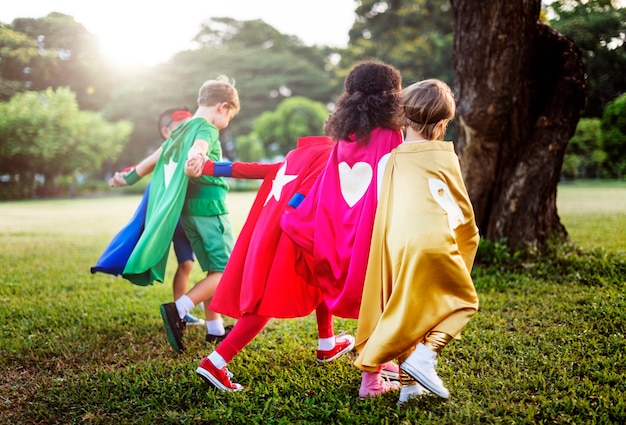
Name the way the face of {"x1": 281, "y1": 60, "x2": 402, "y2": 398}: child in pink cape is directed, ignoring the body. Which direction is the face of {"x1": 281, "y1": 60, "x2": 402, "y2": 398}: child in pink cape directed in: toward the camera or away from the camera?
away from the camera

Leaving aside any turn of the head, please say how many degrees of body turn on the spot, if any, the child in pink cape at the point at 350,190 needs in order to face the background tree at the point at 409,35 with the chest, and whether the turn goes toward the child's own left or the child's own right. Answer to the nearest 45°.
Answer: approximately 45° to the child's own left

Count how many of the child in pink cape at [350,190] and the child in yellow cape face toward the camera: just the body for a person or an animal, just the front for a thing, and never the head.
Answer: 0

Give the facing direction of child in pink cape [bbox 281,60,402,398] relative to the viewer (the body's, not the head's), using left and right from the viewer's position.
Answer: facing away from the viewer and to the right of the viewer

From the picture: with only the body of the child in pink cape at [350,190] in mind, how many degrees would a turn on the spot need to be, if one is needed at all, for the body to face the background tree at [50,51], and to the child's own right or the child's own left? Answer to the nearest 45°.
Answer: approximately 90° to the child's own left

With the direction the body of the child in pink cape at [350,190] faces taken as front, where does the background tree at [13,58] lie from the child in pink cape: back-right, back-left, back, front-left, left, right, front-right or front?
left

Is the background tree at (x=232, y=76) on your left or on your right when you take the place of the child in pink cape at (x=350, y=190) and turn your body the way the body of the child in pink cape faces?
on your left

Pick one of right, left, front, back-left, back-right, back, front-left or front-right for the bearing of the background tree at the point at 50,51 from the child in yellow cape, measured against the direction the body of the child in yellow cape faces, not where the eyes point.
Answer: left
